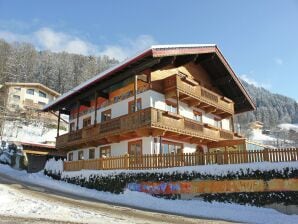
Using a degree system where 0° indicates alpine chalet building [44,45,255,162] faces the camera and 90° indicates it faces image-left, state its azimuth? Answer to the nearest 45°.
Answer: approximately 315°
